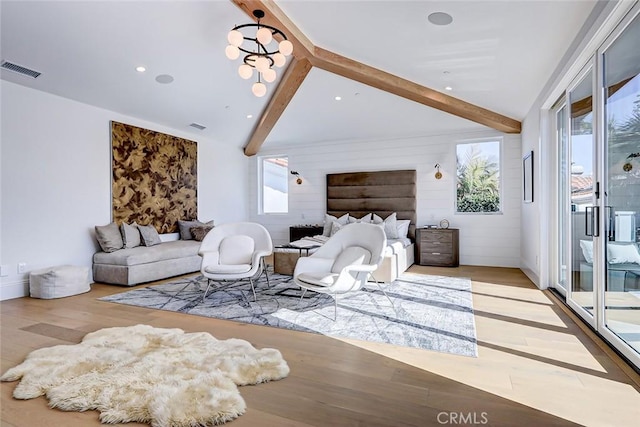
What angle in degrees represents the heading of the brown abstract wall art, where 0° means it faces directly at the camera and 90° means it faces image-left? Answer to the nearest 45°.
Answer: approximately 315°

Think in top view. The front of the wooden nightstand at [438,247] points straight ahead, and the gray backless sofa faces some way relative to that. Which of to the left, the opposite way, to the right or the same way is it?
to the left

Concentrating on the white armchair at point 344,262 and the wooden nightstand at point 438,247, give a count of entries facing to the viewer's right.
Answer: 0

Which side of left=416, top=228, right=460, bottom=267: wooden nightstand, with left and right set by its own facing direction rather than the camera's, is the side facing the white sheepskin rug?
front

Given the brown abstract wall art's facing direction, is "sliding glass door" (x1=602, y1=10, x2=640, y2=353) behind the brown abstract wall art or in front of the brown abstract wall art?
in front

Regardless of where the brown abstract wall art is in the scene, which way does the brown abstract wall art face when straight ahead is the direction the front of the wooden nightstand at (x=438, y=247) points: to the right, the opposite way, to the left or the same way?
to the left

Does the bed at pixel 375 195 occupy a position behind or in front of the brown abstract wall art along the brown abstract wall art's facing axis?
in front

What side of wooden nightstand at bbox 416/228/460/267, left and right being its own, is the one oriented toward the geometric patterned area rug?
front

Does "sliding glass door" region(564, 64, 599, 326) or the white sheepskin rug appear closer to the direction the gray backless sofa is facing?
the sliding glass door

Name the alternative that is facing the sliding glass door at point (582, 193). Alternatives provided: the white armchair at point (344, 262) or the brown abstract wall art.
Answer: the brown abstract wall art

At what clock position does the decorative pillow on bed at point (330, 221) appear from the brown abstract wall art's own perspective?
The decorative pillow on bed is roughly at 11 o'clock from the brown abstract wall art.

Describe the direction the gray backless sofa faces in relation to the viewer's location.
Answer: facing the viewer and to the right of the viewer

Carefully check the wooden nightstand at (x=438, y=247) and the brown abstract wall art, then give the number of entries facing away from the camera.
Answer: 0
